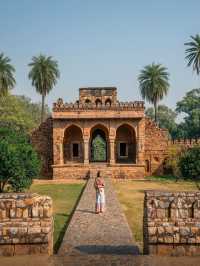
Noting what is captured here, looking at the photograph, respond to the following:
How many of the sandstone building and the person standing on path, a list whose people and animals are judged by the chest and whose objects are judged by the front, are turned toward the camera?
2

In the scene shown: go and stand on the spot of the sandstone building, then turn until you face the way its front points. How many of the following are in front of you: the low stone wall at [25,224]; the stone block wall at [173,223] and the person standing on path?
3

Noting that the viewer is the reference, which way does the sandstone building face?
facing the viewer

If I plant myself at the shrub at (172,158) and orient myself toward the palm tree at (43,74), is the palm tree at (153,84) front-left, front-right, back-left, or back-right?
front-right

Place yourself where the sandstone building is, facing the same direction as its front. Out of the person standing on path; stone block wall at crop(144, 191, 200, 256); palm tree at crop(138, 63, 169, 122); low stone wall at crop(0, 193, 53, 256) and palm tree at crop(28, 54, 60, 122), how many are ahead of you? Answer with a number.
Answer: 3

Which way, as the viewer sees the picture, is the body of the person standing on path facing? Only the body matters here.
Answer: toward the camera

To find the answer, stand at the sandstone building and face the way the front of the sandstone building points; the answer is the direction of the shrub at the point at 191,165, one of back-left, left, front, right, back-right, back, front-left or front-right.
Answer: front-left

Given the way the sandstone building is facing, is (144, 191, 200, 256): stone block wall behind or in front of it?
in front

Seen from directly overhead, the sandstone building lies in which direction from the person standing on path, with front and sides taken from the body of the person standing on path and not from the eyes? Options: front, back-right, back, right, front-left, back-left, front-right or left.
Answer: back

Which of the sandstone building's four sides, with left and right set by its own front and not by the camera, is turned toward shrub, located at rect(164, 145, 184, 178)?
left

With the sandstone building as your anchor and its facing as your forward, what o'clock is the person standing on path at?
The person standing on path is roughly at 12 o'clock from the sandstone building.
